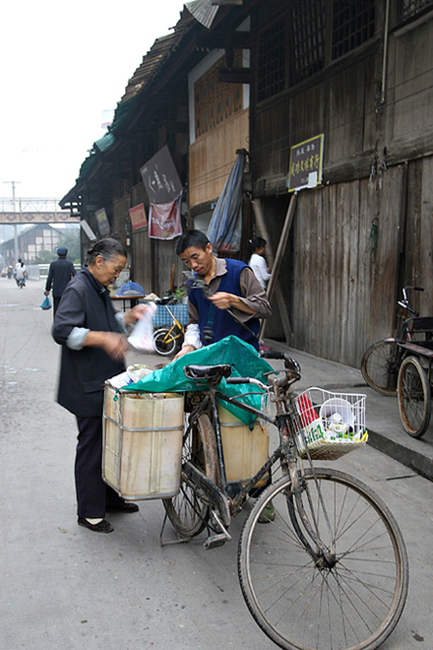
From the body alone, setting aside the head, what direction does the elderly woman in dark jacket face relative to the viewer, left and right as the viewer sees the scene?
facing to the right of the viewer

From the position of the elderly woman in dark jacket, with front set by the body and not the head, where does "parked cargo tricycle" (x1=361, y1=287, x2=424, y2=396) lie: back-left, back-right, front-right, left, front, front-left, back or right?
front-left

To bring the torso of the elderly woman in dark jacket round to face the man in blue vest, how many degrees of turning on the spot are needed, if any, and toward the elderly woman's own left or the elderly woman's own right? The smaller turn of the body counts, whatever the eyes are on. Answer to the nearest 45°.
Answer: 0° — they already face them

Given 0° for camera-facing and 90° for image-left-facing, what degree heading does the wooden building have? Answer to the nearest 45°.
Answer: approximately 45°

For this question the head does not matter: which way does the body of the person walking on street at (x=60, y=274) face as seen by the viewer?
away from the camera

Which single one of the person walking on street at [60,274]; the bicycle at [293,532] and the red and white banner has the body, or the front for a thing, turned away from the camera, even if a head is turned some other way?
the person walking on street

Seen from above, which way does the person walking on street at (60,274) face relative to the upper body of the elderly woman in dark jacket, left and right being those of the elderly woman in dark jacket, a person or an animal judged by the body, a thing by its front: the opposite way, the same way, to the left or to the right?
to the left

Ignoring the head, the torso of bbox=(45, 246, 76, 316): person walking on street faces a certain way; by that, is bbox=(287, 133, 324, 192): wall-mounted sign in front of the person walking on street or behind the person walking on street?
behind

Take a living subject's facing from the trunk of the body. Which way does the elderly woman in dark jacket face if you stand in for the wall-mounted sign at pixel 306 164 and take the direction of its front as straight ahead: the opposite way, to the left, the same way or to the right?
the opposite way

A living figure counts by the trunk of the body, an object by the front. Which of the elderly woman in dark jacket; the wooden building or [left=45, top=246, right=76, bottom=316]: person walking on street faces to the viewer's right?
the elderly woman in dark jacket

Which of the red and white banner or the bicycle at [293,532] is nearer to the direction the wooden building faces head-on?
the bicycle

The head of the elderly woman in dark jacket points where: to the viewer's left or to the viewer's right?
to the viewer's right
